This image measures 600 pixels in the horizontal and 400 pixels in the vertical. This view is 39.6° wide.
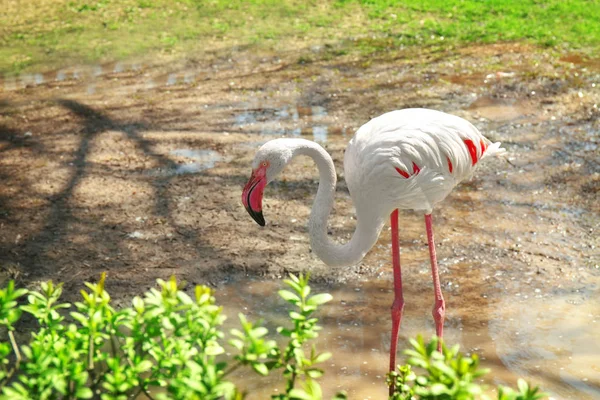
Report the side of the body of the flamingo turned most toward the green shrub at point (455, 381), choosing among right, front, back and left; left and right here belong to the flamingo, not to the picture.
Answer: left

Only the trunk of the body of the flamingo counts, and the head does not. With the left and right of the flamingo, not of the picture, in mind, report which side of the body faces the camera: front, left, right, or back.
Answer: left

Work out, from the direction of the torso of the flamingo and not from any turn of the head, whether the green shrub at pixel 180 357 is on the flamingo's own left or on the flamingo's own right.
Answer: on the flamingo's own left
